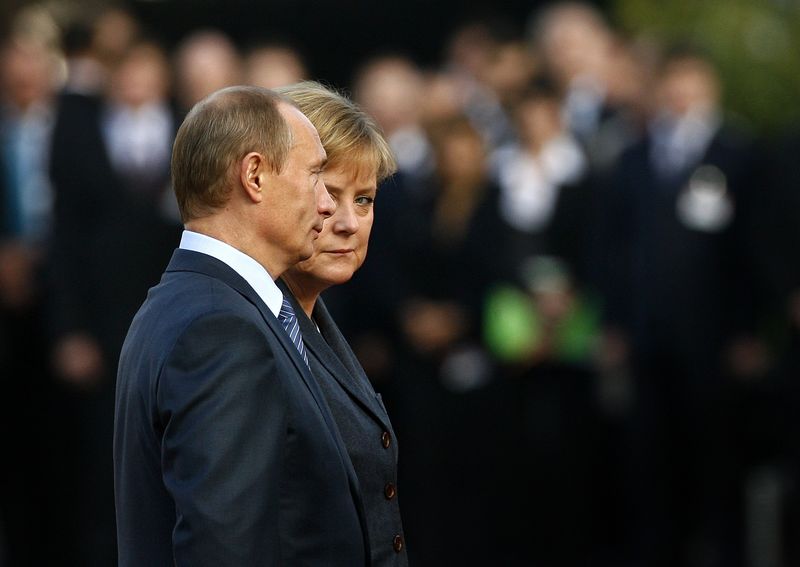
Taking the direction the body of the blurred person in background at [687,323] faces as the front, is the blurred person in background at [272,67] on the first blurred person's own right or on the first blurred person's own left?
on the first blurred person's own right

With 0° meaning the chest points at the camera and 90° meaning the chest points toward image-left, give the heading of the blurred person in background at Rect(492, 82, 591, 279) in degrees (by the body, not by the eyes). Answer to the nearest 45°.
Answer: approximately 0°

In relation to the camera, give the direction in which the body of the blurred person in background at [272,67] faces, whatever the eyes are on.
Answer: toward the camera

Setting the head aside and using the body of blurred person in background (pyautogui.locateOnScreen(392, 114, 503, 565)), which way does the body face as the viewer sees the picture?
toward the camera

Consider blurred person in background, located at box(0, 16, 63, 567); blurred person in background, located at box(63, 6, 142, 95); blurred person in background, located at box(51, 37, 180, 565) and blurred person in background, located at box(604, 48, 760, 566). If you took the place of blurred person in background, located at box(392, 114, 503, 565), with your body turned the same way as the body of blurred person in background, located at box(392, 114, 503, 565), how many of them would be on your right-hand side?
3
